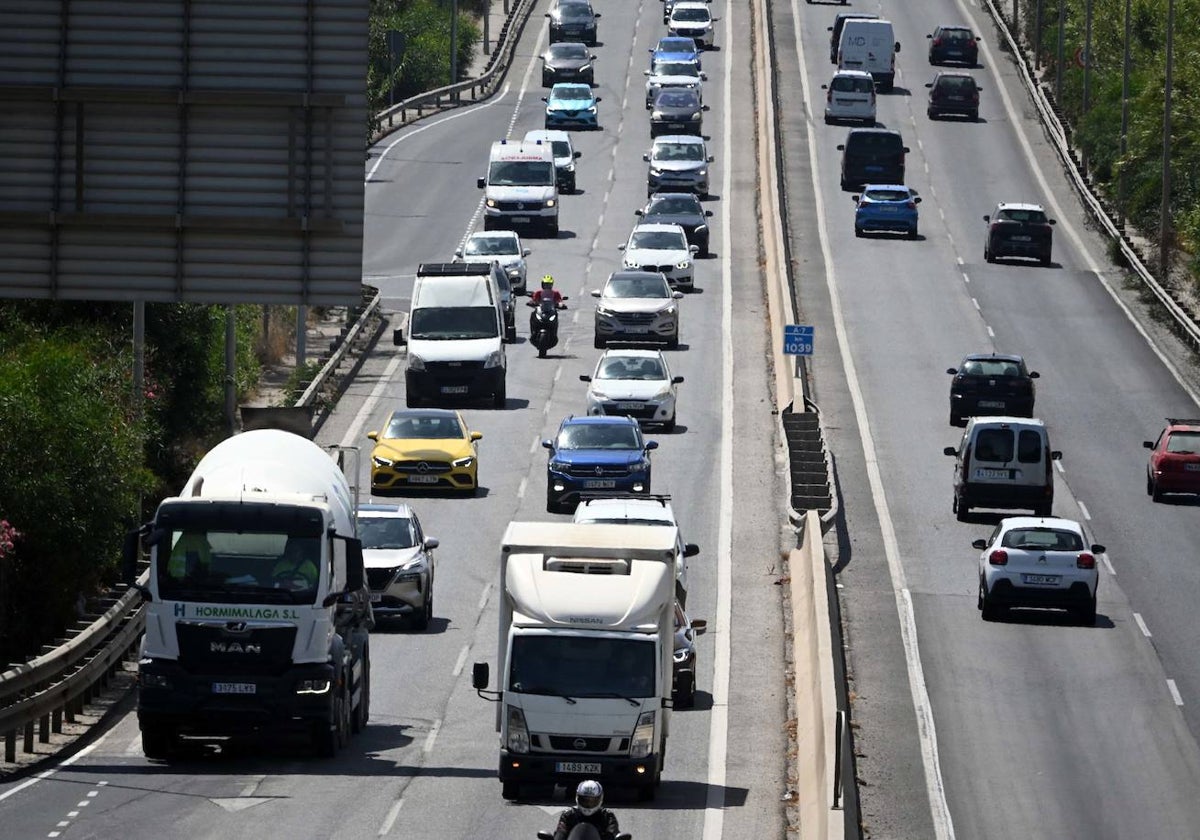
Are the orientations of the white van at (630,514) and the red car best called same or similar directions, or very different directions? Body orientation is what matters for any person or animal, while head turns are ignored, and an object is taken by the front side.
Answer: very different directions

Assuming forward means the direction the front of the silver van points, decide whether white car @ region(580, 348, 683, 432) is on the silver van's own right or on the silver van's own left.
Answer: on the silver van's own left

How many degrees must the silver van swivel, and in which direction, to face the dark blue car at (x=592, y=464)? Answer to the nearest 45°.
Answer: approximately 90° to its left

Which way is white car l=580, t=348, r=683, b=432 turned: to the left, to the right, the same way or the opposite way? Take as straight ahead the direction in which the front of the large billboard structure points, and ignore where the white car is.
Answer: the opposite way

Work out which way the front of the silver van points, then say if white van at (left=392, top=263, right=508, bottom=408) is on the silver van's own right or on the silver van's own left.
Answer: on the silver van's own left

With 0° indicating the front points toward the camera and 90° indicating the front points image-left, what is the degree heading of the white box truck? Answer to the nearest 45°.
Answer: approximately 0°

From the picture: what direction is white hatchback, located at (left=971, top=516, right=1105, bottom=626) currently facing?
away from the camera

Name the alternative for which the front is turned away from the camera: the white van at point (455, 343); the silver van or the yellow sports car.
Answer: the silver van

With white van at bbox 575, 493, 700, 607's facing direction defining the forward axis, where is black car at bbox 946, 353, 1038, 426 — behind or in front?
behind

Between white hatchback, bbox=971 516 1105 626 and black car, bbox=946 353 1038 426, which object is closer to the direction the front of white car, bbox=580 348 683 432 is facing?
the white hatchback

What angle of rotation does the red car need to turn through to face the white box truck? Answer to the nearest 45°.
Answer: approximately 180°

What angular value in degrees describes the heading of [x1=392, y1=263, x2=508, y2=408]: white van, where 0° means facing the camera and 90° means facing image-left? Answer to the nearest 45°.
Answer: approximately 0°
